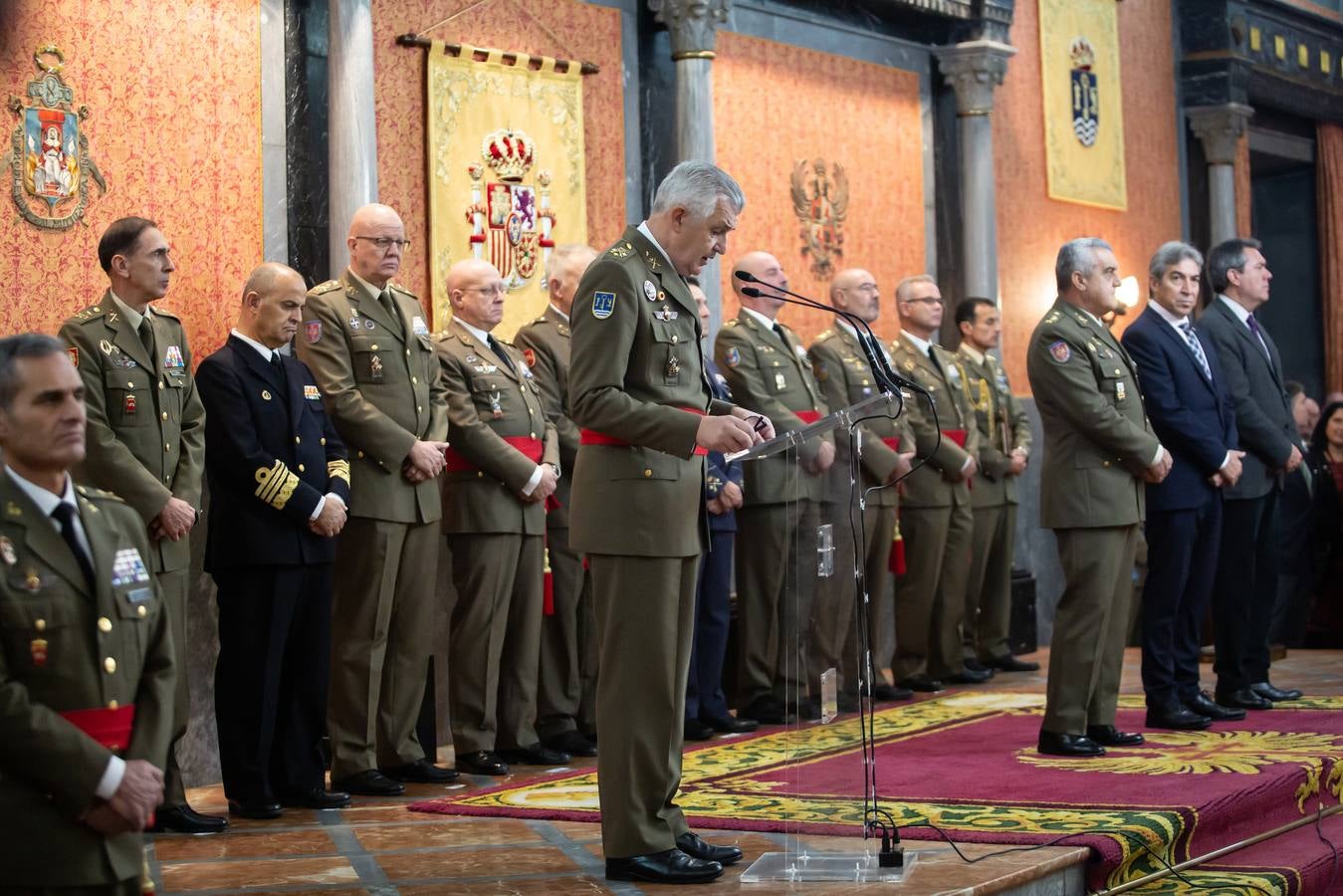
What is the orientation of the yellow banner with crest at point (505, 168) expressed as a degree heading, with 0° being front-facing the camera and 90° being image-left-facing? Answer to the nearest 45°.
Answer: approximately 315°

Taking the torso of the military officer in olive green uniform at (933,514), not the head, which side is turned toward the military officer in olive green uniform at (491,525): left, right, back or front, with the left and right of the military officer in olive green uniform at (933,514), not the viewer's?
right

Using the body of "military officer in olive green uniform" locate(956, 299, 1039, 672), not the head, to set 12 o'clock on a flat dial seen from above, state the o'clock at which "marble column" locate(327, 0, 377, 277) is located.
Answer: The marble column is roughly at 3 o'clock from the military officer in olive green uniform.

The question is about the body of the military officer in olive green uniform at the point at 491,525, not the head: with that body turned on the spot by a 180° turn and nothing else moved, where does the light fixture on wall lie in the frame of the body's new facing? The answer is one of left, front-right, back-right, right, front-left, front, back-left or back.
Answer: right

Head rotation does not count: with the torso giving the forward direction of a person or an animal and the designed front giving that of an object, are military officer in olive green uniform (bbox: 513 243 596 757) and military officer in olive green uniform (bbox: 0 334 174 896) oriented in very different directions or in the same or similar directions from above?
same or similar directions

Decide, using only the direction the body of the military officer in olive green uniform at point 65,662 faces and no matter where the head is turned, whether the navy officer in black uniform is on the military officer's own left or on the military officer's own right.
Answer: on the military officer's own left

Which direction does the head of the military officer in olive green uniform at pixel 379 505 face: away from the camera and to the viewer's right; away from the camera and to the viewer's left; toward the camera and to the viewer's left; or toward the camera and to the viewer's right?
toward the camera and to the viewer's right

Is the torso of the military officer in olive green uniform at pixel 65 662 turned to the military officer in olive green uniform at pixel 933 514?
no

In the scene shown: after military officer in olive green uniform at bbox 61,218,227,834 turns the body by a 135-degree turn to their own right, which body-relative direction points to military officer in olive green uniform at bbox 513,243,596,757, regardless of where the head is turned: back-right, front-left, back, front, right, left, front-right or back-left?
back-right

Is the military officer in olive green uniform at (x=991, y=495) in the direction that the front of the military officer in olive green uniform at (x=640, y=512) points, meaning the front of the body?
no

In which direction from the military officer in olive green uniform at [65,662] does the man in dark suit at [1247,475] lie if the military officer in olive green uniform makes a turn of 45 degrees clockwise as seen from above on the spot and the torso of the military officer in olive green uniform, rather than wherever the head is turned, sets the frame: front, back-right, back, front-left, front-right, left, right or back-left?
back-left

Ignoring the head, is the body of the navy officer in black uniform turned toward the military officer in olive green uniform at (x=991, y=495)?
no

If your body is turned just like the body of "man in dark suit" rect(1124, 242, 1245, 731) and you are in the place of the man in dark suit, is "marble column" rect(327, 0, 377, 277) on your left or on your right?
on your right

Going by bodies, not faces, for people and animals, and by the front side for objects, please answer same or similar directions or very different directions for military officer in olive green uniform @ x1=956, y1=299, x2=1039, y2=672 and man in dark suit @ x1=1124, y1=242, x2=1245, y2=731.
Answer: same or similar directions

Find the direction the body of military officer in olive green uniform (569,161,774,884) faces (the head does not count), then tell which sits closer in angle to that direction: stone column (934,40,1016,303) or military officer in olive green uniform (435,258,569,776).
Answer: the stone column

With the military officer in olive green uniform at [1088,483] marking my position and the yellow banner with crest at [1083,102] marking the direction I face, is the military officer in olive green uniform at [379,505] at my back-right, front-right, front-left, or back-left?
back-left
